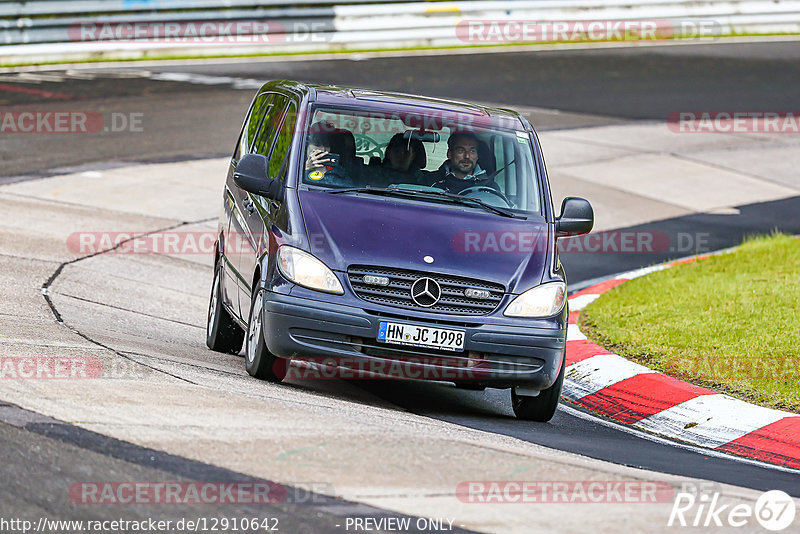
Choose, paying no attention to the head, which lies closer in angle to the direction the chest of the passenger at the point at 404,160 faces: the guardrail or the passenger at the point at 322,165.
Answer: the passenger

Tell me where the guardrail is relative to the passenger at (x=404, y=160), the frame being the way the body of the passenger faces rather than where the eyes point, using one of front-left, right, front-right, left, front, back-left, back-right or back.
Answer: back

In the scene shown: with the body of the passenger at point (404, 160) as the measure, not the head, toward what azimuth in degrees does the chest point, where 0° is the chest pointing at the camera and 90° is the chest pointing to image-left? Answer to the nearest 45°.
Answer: approximately 0°

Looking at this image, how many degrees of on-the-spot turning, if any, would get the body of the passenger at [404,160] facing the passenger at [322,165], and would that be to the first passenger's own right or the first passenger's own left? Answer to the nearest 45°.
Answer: approximately 90° to the first passenger's own right
